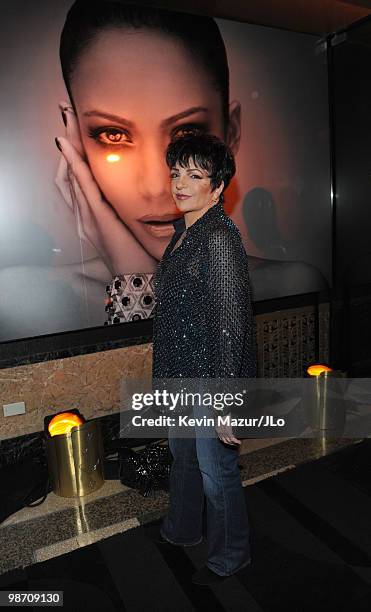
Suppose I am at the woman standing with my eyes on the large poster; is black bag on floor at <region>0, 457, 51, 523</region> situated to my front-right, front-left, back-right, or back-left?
front-left

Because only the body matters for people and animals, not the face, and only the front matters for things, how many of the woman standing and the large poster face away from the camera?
0

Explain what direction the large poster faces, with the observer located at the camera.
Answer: facing the viewer and to the right of the viewer

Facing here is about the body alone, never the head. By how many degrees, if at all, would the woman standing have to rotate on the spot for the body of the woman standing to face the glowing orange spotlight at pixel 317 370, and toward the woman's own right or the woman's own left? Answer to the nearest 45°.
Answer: approximately 180°

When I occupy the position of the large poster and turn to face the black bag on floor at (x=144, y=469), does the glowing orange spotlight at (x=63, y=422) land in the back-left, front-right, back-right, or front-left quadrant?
front-right

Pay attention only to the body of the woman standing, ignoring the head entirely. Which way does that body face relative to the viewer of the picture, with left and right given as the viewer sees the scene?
facing the viewer and to the left of the viewer

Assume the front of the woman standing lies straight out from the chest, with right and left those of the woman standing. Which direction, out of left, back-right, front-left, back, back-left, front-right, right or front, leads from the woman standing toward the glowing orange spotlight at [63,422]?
right

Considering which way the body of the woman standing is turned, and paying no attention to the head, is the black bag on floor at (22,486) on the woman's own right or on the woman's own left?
on the woman's own right

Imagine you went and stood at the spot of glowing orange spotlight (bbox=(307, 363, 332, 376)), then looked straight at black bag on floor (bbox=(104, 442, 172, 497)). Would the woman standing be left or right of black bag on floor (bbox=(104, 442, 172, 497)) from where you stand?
left
